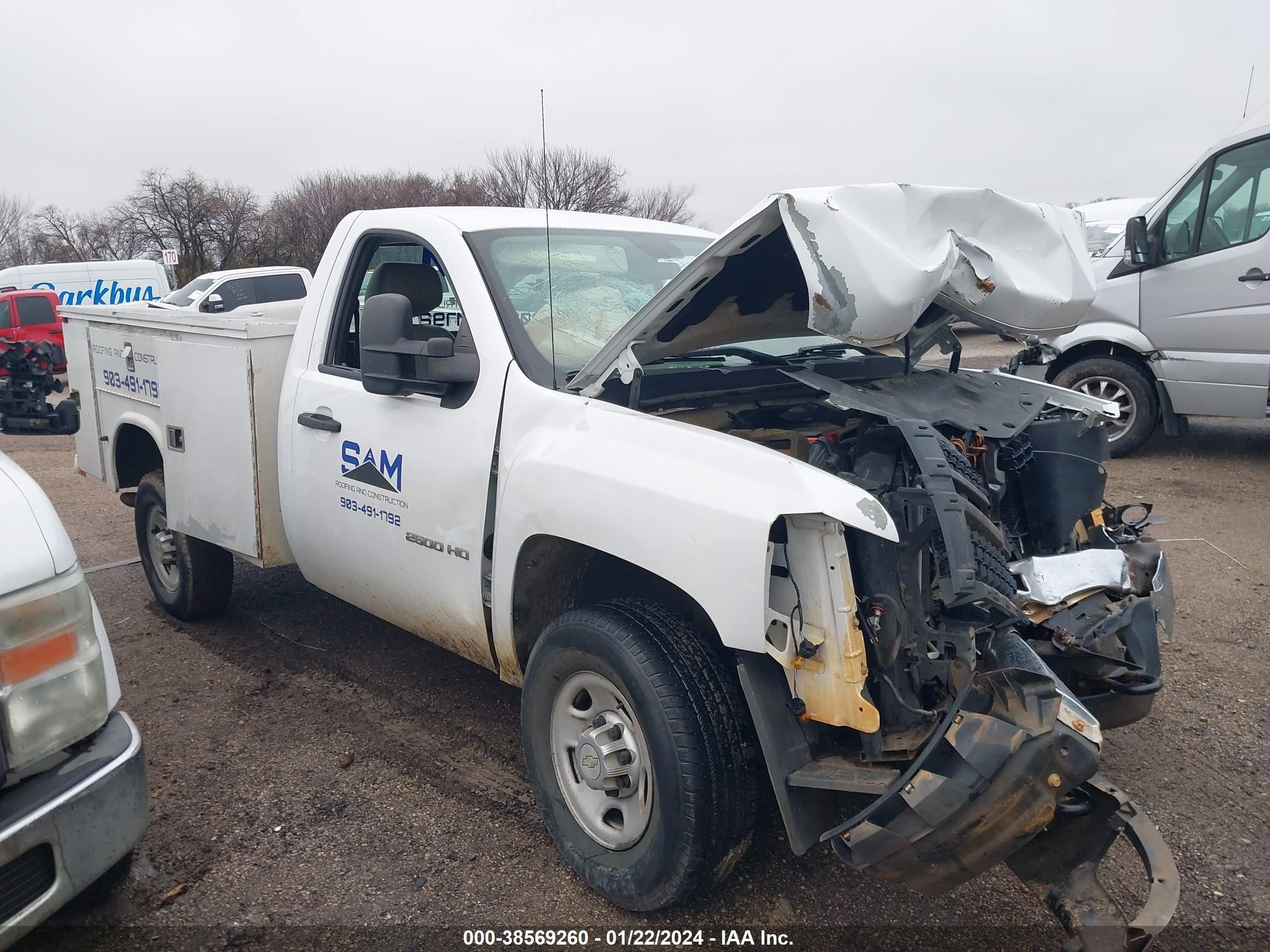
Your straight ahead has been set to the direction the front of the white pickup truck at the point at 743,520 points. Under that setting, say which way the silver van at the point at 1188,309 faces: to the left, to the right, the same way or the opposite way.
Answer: the opposite way

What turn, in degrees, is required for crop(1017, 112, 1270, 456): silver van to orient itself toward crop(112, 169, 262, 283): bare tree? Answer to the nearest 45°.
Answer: approximately 45° to its right

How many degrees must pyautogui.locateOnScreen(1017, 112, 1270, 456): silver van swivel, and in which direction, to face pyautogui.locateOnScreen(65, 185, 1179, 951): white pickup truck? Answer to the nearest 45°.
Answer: approximately 90° to its left

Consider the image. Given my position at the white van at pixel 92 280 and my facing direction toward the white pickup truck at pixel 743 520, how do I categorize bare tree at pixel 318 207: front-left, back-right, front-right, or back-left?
back-left

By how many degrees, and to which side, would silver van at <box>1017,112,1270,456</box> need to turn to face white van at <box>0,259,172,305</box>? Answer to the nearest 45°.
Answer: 0° — it already faces it

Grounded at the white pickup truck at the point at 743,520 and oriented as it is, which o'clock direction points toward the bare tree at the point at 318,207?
The bare tree is roughly at 7 o'clock from the white pickup truck.

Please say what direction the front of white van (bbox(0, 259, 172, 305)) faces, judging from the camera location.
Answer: facing to the left of the viewer

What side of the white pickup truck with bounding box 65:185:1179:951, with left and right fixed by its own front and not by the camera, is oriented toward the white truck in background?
back

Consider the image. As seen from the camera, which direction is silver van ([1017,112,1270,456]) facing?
to the viewer's left

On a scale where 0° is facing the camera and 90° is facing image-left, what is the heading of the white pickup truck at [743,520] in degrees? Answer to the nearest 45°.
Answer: approximately 315°
